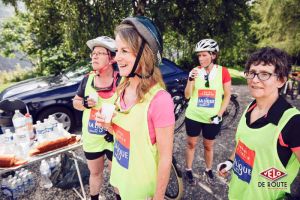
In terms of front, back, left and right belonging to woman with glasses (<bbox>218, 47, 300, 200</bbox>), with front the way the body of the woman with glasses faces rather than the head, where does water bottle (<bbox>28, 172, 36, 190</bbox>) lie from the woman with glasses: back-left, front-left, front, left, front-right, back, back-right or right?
front-right

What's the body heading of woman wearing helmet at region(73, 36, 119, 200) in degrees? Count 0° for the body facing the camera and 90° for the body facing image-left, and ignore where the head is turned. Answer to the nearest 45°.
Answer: approximately 45°

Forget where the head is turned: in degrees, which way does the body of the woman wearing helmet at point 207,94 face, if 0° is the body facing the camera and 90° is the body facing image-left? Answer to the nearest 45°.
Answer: approximately 0°

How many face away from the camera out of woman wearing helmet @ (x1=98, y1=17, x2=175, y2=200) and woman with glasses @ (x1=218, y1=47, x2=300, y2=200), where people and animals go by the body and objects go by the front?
0

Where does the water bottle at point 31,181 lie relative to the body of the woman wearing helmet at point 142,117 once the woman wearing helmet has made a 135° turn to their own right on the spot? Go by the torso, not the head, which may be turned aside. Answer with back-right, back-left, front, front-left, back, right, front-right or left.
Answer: front-left

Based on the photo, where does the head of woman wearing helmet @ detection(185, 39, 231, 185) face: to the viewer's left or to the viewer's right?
to the viewer's left

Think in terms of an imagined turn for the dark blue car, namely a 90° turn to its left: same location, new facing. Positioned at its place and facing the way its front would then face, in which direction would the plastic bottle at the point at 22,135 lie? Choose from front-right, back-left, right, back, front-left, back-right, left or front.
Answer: front-right

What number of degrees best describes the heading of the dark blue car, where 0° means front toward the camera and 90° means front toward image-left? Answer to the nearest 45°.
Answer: approximately 45°

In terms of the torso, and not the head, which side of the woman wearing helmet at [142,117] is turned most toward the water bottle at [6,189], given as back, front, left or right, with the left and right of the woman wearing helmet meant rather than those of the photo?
right

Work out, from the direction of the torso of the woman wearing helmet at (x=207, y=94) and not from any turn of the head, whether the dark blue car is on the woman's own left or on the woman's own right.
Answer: on the woman's own right

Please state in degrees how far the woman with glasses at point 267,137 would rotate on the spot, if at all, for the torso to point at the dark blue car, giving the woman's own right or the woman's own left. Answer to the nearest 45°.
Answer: approximately 90° to the woman's own right

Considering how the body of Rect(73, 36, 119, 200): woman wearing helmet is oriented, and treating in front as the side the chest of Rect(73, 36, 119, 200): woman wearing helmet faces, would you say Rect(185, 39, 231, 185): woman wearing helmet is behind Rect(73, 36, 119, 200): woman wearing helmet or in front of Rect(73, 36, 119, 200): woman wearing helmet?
behind

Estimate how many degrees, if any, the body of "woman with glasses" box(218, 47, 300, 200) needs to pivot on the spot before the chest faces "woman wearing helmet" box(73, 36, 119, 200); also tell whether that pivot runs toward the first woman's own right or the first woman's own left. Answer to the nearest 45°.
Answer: approximately 45° to the first woman's own right
